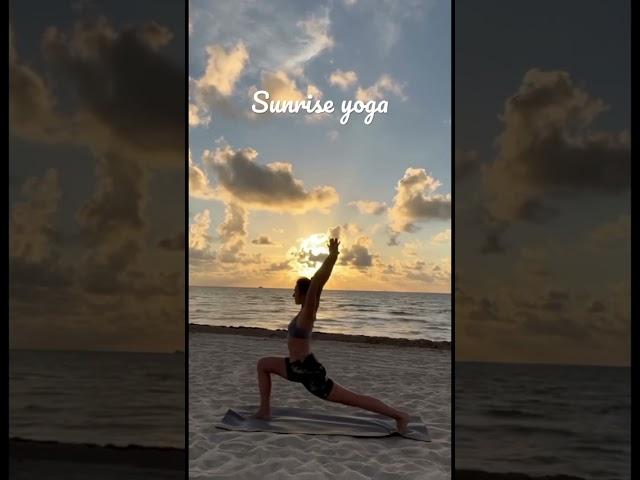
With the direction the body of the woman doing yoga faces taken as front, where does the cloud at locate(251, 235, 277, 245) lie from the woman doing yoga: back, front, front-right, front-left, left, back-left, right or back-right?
right

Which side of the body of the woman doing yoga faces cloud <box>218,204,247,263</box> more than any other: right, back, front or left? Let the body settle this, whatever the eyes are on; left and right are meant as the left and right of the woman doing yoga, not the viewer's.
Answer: right

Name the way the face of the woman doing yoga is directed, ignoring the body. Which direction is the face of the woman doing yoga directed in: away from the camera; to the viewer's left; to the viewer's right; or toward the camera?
to the viewer's left

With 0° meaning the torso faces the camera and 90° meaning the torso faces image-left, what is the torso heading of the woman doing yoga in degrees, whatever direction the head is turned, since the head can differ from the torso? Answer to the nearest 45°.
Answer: approximately 90°

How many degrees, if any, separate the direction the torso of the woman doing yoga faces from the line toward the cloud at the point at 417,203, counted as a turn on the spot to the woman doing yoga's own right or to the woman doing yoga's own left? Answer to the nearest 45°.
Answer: approximately 90° to the woman doing yoga's own right

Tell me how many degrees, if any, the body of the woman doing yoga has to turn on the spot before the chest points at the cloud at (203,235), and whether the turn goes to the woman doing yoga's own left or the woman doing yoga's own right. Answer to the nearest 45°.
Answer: approximately 90° to the woman doing yoga's own right

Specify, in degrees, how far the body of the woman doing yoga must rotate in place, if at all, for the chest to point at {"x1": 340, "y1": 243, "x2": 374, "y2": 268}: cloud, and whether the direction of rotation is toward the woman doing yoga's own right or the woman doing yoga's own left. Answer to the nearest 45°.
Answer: approximately 90° to the woman doing yoga's own right

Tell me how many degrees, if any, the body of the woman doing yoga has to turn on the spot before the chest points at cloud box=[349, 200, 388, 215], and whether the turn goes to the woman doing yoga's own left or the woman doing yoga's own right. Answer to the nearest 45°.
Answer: approximately 90° to the woman doing yoga's own right
